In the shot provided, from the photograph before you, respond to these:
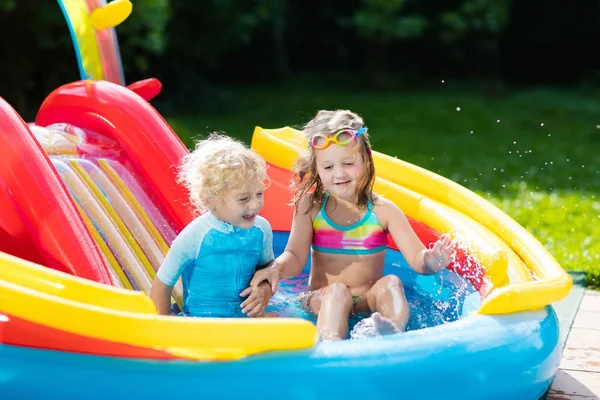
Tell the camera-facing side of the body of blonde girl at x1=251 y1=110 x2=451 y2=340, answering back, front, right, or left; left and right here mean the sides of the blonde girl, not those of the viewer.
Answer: front

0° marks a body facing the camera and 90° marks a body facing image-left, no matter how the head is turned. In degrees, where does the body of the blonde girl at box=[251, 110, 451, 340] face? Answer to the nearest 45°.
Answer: approximately 0°
